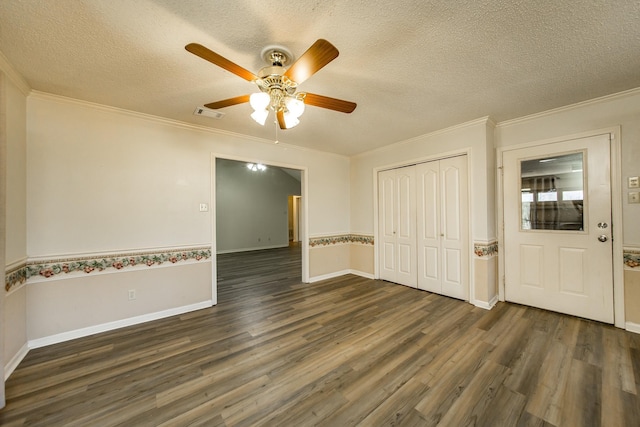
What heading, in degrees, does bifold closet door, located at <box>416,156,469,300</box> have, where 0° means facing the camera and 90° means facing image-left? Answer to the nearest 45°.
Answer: approximately 45°

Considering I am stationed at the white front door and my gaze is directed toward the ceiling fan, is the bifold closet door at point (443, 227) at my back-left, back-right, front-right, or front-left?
front-right

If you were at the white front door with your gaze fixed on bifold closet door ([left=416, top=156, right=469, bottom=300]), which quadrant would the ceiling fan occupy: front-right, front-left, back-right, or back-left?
front-left

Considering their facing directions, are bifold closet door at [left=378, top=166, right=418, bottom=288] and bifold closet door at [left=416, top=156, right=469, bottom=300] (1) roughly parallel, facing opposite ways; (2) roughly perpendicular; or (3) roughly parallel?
roughly parallel

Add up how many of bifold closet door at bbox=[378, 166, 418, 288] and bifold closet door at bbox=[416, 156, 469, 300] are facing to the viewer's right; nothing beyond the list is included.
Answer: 0

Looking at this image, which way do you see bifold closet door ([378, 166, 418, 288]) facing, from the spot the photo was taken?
facing the viewer and to the left of the viewer

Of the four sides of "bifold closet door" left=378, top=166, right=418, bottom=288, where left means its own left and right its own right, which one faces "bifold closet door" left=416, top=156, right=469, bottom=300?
left

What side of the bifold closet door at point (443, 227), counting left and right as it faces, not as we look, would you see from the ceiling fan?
front

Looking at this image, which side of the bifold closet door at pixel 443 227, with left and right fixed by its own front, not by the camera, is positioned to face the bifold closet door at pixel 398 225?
right

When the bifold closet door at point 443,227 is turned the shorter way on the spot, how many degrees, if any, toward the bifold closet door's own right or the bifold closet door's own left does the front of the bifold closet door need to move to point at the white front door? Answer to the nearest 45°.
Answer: approximately 135° to the bifold closet door's own left
